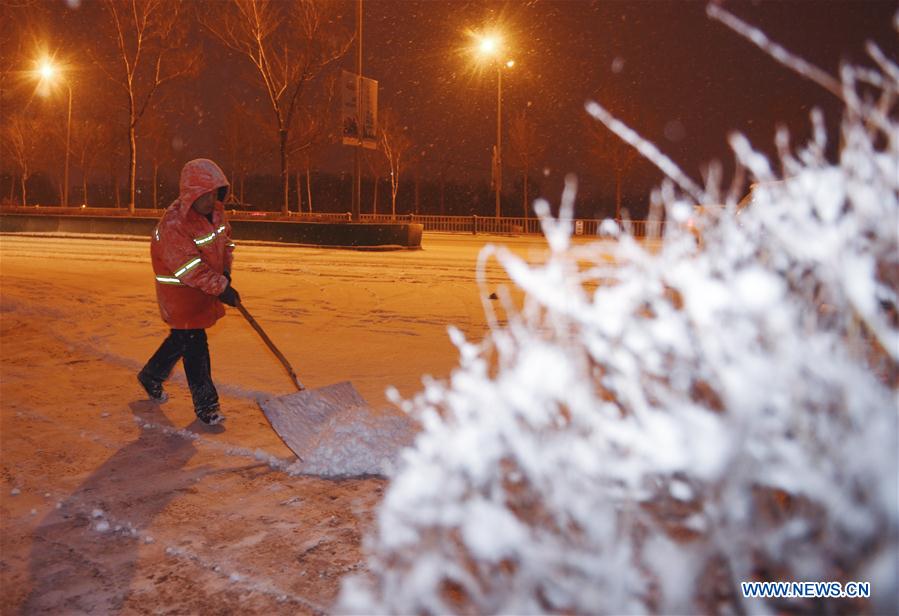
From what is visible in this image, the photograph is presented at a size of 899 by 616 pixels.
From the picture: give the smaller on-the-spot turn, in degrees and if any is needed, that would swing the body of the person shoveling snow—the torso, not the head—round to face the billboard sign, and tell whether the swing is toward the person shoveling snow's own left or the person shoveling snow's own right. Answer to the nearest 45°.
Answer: approximately 135° to the person shoveling snow's own left

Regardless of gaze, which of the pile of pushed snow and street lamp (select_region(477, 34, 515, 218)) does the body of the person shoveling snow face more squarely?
the pile of pushed snow

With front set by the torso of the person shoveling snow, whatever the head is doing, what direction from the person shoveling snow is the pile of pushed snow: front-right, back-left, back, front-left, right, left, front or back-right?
front

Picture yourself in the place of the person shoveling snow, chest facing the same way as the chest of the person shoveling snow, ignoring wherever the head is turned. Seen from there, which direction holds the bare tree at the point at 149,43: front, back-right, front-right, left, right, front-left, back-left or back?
back-left

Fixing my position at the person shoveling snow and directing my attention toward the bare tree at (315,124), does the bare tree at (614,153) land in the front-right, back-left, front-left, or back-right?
front-right

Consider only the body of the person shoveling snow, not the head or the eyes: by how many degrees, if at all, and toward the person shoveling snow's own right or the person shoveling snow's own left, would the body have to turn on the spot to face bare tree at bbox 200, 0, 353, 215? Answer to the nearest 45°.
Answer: approximately 135° to the person shoveling snow's own left

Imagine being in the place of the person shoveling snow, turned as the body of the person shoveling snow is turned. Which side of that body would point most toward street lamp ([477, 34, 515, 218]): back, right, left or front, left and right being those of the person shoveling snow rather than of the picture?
left

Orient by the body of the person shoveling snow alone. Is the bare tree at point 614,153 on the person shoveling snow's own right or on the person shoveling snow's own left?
on the person shoveling snow's own left

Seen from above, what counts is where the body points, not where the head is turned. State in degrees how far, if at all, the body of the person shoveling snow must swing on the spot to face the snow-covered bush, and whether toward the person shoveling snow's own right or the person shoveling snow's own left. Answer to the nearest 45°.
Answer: approximately 45° to the person shoveling snow's own right

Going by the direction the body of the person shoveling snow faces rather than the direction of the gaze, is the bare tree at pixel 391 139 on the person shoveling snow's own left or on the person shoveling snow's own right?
on the person shoveling snow's own left

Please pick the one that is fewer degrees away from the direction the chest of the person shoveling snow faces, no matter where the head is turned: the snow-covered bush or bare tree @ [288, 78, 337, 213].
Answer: the snow-covered bush

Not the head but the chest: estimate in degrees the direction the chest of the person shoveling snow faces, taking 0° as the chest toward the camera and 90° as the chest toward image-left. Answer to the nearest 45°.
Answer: approximately 315°
